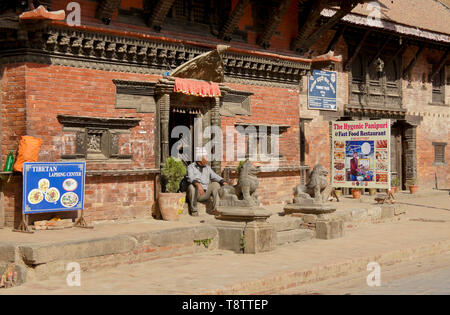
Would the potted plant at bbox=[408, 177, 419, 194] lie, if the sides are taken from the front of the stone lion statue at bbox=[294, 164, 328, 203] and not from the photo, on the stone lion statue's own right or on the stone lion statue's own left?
on the stone lion statue's own left

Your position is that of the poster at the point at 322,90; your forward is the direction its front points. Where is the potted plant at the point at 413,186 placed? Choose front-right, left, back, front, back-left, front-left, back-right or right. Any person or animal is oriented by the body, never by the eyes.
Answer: back-left

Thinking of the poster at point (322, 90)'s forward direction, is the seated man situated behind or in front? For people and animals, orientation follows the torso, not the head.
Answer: in front

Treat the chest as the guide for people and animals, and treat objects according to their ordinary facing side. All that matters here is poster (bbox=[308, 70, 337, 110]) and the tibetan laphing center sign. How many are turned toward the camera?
2

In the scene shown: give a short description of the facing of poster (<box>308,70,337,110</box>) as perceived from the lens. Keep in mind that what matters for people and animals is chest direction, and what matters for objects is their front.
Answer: facing the viewer

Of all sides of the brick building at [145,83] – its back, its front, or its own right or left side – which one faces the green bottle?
right

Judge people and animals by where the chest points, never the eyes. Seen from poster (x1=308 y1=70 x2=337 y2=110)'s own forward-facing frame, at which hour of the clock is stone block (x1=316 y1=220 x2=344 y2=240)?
The stone block is roughly at 12 o'clock from the poster.

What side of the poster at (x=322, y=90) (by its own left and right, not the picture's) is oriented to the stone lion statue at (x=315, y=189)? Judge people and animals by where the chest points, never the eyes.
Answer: front

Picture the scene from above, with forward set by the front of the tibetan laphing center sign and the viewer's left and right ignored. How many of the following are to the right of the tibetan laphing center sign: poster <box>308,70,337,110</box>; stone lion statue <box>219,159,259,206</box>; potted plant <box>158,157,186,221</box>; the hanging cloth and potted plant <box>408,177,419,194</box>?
0

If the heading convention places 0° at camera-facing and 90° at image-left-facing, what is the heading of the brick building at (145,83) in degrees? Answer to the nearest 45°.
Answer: approximately 315°

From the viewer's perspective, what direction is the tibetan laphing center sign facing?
toward the camera

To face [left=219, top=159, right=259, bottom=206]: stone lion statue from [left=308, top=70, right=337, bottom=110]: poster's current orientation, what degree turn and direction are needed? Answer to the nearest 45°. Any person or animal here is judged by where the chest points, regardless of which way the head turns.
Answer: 0° — it already faces it

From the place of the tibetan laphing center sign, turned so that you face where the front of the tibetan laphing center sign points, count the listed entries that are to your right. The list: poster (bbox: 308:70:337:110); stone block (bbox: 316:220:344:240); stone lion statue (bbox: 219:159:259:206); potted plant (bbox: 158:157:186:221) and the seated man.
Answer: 0
